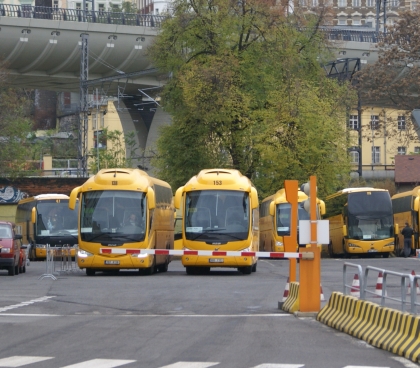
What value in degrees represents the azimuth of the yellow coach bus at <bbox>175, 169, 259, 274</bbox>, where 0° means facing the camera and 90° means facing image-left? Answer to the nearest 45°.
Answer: approximately 0°

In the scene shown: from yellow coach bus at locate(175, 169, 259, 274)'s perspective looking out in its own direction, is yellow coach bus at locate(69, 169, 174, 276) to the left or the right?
on its right

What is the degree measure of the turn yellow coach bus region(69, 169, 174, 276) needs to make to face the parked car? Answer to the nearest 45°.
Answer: approximately 90° to its right

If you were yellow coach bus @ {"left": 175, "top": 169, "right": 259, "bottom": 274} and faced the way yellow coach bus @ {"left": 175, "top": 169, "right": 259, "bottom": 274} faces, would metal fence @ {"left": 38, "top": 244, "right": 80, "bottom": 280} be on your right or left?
on your right

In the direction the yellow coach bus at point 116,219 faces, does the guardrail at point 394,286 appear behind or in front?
in front

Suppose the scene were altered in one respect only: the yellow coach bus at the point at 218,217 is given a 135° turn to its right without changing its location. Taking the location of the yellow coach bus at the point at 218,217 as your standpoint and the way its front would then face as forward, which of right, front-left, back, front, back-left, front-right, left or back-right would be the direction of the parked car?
front-left

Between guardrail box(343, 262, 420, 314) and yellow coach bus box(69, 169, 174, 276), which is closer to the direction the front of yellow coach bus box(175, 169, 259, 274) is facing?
the guardrail

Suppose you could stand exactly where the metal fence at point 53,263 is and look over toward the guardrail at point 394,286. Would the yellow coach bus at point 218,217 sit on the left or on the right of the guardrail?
left

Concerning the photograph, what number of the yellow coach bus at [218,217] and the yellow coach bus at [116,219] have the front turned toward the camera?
2

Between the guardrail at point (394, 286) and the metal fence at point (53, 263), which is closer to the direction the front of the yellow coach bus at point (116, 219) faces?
the guardrail

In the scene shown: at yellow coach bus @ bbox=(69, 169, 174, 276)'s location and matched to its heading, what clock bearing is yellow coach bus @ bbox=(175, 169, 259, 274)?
yellow coach bus @ bbox=(175, 169, 259, 274) is roughly at 9 o'clock from yellow coach bus @ bbox=(69, 169, 174, 276).

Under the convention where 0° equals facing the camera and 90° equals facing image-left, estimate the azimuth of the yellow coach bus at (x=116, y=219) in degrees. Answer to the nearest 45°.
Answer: approximately 0°
